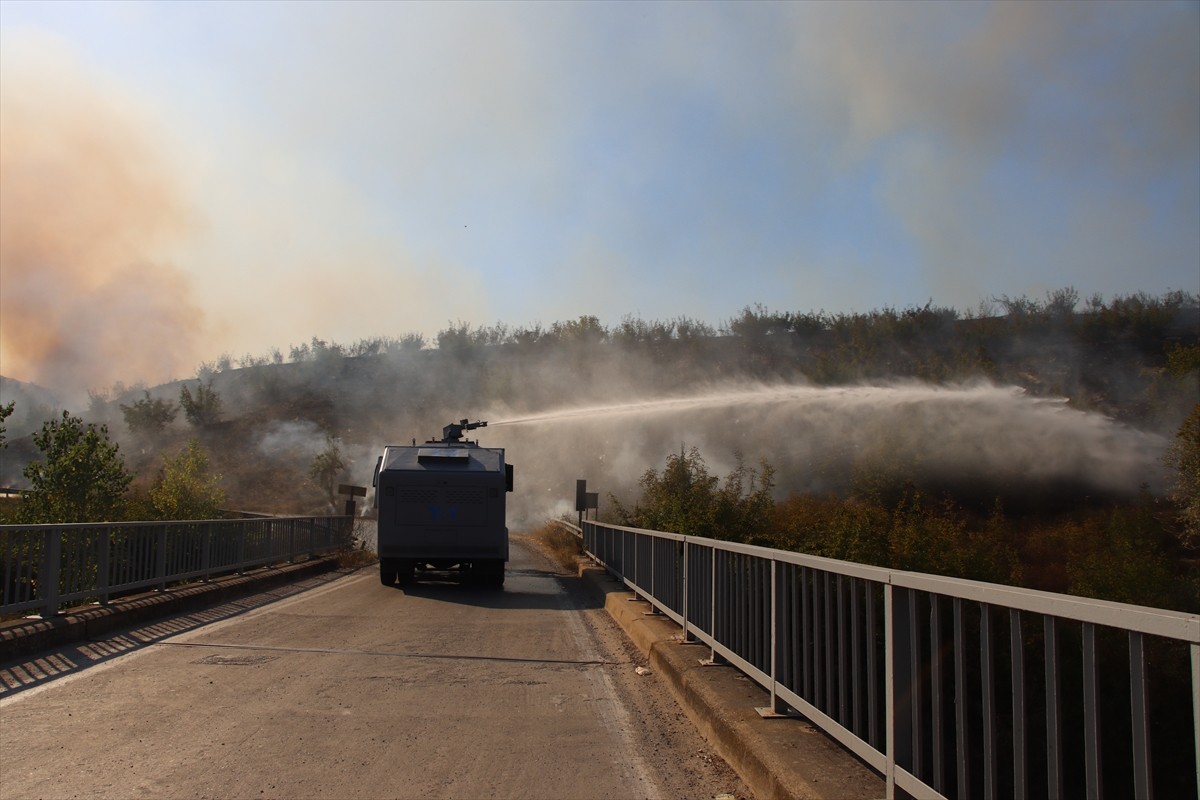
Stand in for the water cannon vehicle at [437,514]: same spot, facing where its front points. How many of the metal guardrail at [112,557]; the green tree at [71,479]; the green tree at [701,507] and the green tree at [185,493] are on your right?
1

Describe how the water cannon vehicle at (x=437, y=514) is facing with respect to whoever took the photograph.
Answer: facing away from the viewer

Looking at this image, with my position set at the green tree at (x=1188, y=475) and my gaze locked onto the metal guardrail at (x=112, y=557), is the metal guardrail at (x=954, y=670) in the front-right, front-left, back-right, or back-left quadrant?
front-left

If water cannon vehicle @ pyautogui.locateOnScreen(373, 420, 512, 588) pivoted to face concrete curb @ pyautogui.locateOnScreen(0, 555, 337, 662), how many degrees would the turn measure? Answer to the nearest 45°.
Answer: approximately 135° to its left

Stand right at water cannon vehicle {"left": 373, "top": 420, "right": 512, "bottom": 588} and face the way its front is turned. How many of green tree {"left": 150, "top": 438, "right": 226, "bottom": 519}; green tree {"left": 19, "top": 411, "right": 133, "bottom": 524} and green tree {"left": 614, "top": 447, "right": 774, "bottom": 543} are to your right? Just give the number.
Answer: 1

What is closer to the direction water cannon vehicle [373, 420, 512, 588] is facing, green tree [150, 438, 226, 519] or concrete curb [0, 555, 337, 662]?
the green tree

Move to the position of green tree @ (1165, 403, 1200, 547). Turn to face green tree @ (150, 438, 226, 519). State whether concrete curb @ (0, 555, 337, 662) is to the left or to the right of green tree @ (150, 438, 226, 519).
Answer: left

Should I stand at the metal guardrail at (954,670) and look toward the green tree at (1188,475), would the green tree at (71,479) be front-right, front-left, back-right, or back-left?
front-left

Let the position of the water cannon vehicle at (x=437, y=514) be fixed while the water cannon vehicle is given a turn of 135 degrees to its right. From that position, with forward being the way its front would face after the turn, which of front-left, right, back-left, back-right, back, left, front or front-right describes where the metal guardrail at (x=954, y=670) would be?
front-right

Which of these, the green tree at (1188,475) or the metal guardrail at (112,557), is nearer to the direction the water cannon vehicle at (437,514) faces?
the green tree

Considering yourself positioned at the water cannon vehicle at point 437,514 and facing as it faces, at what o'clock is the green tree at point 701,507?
The green tree is roughly at 3 o'clock from the water cannon vehicle.

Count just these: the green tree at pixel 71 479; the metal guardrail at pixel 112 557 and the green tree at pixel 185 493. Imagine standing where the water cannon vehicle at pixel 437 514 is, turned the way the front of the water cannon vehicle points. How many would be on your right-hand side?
0

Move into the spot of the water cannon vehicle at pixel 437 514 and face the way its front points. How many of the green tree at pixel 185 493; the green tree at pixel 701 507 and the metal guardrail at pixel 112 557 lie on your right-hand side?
1

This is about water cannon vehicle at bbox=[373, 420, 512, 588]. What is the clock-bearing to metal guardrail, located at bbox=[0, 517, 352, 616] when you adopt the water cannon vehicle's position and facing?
The metal guardrail is roughly at 7 o'clock from the water cannon vehicle.

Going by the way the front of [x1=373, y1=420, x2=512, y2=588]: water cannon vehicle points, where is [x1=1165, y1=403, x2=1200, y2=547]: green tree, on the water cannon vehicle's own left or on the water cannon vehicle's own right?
on the water cannon vehicle's own right

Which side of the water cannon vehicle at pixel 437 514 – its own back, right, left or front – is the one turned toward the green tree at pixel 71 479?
left
